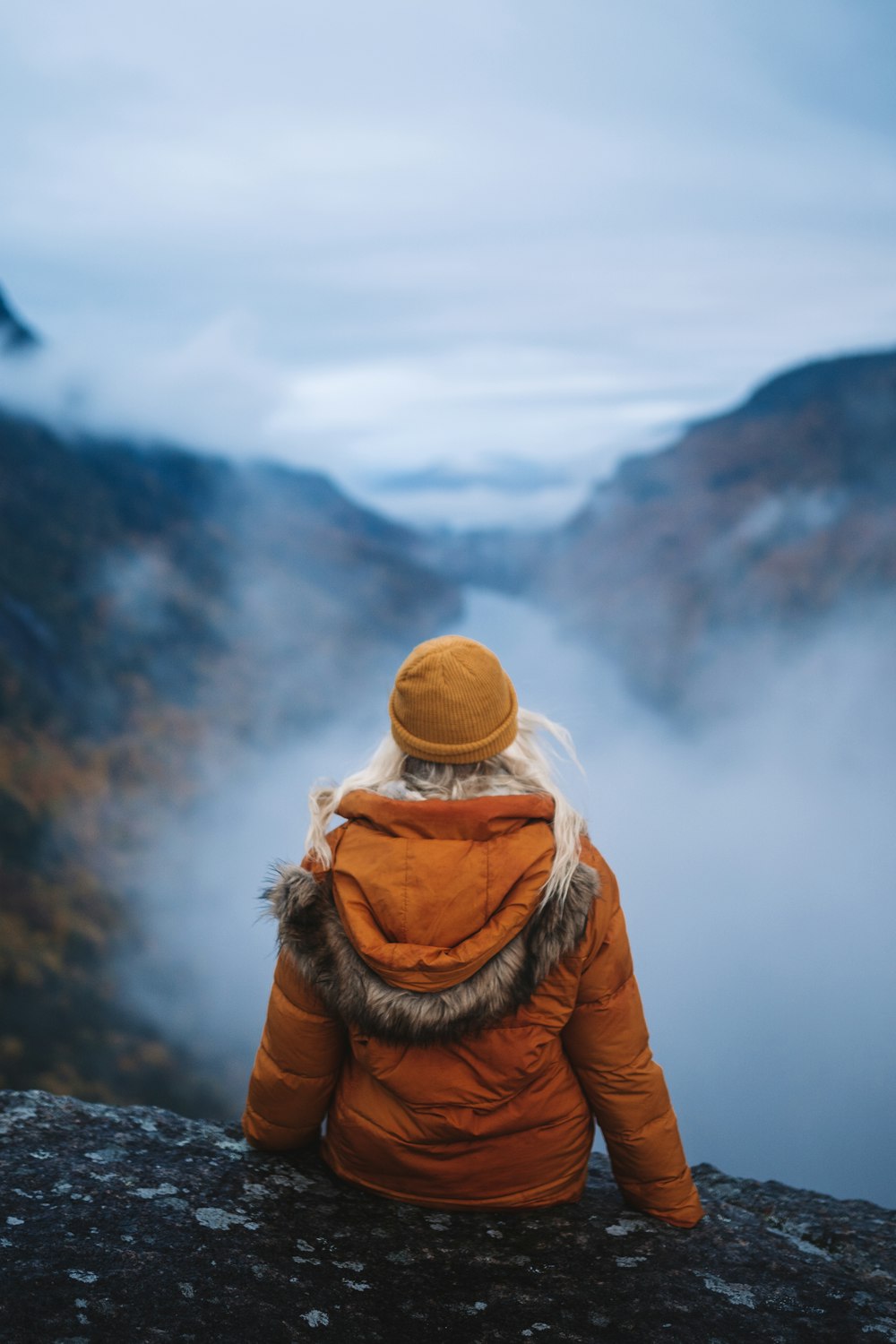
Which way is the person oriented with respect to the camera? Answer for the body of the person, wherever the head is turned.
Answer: away from the camera

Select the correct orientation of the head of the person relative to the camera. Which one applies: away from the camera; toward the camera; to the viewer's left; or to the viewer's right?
away from the camera
